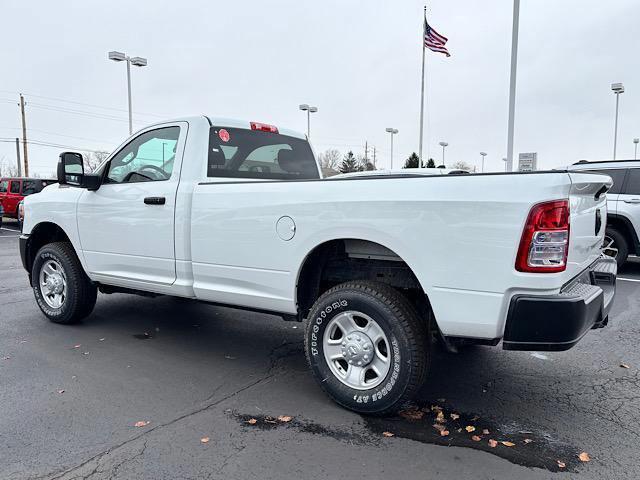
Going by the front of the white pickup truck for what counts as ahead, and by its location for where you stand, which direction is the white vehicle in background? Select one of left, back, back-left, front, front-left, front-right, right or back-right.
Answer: right

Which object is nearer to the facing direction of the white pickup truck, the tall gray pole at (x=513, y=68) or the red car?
the red car

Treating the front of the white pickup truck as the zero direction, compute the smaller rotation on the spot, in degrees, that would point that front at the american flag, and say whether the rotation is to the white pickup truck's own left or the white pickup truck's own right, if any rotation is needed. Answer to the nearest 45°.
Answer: approximately 45° to the white pickup truck's own right

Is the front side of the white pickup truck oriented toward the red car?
yes

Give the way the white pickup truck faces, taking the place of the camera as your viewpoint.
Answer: facing away from the viewer and to the left of the viewer

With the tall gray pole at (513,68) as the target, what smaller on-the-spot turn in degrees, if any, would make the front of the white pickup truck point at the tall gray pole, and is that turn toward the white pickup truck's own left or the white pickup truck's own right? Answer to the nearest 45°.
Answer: approximately 90° to the white pickup truck's own right

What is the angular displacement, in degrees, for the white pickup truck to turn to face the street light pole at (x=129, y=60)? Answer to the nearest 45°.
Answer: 0° — it already faces it
